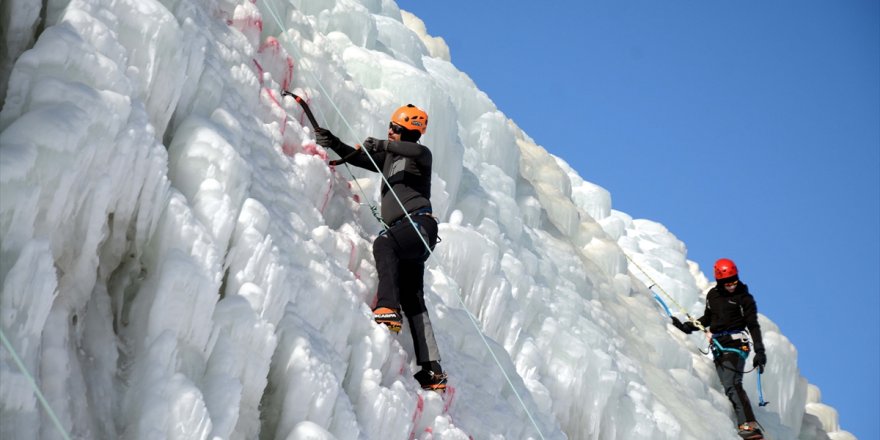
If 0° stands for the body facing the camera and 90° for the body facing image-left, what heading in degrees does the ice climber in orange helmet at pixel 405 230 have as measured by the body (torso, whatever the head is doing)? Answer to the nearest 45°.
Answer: approximately 90°
